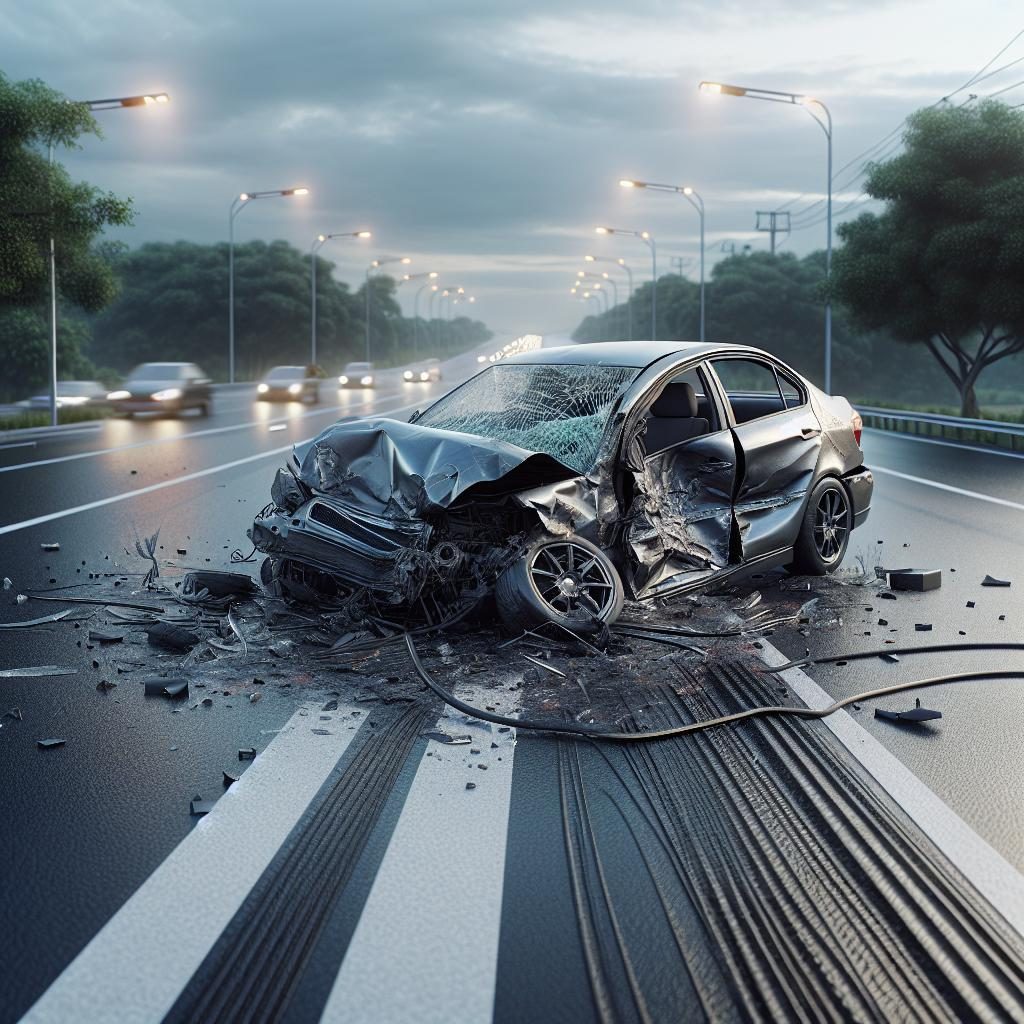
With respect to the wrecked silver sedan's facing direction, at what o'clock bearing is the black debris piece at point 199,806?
The black debris piece is roughly at 11 o'clock from the wrecked silver sedan.

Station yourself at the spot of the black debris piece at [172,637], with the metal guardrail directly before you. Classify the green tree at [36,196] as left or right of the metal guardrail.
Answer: left

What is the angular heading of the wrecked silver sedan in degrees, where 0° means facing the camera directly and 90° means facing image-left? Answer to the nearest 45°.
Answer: approximately 45°

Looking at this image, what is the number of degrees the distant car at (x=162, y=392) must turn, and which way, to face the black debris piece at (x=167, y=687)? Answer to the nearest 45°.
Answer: approximately 45° to its left

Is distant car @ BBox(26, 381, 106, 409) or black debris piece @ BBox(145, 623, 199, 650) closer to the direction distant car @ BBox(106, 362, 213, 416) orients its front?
the black debris piece

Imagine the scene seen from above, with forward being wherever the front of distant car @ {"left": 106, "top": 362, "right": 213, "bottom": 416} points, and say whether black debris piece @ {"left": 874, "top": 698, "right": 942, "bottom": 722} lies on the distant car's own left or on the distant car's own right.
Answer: on the distant car's own left

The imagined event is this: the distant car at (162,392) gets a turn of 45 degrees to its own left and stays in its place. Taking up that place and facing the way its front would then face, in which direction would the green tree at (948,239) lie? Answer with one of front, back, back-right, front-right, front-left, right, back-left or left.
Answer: left

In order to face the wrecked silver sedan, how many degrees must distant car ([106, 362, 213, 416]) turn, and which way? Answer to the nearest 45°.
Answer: approximately 45° to its left

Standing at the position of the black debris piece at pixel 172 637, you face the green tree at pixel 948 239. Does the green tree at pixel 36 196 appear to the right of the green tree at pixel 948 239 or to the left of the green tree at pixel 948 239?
left

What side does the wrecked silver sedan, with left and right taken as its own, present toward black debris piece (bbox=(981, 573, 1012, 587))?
back

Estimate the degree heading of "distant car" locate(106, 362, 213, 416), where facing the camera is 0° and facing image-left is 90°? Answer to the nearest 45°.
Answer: approximately 45°
